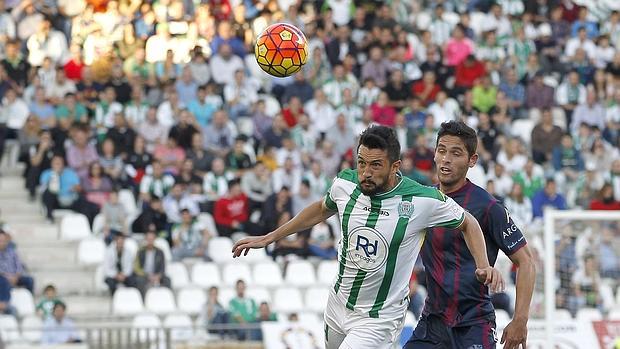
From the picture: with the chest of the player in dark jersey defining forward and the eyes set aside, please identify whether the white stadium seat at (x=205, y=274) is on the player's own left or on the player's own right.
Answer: on the player's own right

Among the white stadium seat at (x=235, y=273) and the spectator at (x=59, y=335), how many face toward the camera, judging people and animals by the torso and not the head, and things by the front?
2

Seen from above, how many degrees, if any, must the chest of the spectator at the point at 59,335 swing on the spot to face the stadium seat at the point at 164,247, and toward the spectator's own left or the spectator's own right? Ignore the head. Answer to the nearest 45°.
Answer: approximately 135° to the spectator's own left

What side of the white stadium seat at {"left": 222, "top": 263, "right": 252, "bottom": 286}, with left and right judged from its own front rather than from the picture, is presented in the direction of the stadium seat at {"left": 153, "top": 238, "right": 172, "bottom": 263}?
right

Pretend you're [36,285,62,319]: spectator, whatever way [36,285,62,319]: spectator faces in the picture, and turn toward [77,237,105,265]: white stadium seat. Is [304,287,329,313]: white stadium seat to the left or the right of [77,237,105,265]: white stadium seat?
right

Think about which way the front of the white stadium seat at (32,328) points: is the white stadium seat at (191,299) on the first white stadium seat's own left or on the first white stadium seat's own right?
on the first white stadium seat's own left

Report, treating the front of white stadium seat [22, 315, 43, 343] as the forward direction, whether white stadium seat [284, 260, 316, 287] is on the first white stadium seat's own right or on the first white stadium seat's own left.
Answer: on the first white stadium seat's own left

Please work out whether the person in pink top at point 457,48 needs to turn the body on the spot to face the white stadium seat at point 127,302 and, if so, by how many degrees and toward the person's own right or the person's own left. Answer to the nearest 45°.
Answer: approximately 45° to the person's own right
